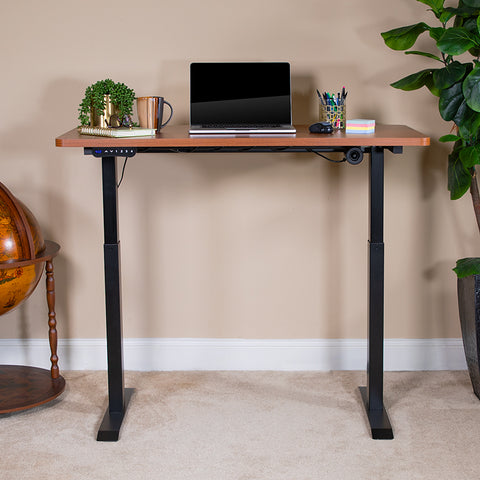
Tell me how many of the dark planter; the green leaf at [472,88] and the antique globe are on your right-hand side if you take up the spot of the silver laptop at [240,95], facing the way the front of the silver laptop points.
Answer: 1

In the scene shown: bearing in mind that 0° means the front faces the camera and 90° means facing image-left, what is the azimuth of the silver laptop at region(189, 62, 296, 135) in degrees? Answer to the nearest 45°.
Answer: approximately 0°

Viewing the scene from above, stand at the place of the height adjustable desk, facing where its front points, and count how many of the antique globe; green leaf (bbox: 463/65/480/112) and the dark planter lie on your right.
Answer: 1

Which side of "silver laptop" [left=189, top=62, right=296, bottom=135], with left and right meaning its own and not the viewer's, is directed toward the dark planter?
left

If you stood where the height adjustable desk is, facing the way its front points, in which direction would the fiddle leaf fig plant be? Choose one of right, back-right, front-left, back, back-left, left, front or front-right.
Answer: left

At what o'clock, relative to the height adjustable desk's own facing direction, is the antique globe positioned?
The antique globe is roughly at 3 o'clock from the height adjustable desk.

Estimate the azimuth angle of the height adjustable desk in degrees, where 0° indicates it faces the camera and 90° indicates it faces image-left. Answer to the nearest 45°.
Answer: approximately 0°
